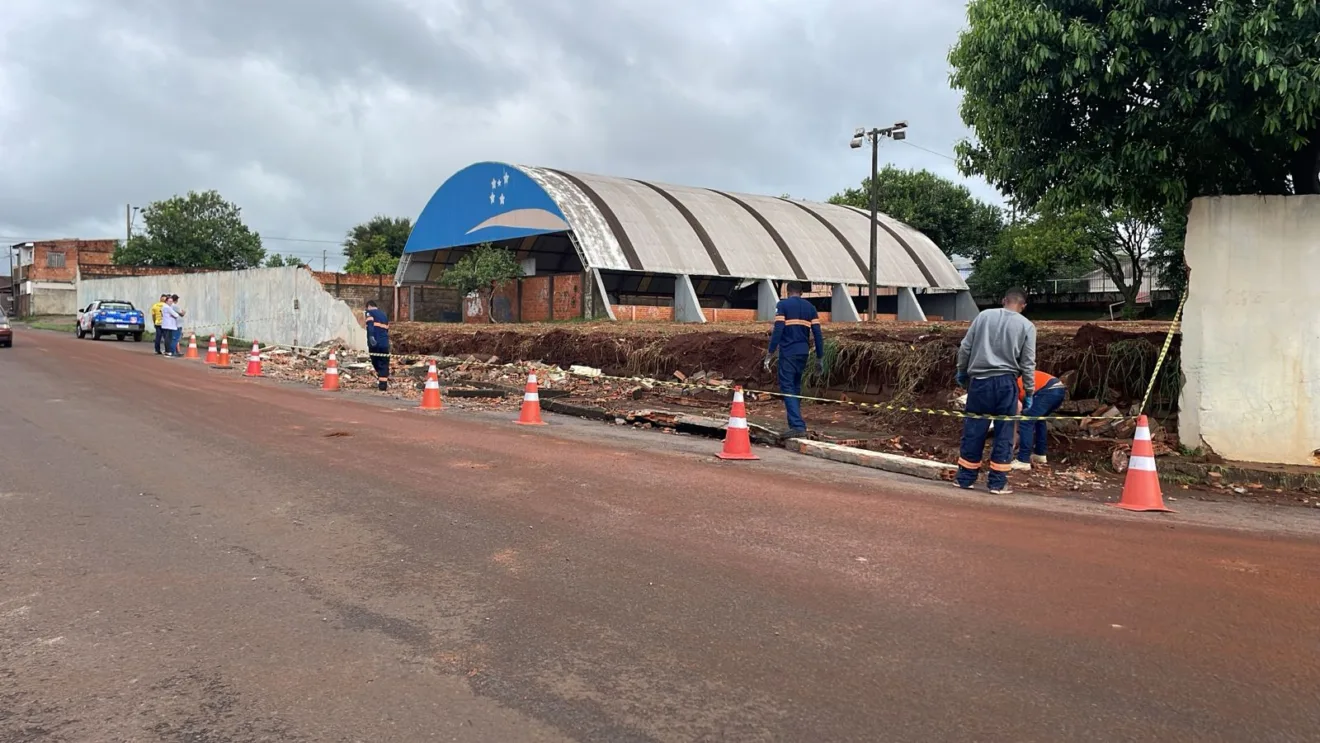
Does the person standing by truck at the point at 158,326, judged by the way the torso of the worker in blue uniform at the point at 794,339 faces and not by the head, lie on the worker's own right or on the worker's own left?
on the worker's own left

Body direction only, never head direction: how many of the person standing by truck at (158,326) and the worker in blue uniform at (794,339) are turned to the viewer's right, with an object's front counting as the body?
1

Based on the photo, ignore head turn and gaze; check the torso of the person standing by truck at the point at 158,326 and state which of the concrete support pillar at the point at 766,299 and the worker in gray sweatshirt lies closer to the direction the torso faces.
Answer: the concrete support pillar

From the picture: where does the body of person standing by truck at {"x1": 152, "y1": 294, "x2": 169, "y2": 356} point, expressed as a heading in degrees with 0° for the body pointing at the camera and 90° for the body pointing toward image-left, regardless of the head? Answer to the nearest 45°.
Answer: approximately 270°

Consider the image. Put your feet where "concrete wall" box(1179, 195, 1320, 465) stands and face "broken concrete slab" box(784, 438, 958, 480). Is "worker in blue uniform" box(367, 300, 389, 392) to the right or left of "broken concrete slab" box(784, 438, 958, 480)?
right

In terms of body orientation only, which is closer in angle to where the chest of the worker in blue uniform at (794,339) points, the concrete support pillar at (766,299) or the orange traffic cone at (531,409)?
the concrete support pillar

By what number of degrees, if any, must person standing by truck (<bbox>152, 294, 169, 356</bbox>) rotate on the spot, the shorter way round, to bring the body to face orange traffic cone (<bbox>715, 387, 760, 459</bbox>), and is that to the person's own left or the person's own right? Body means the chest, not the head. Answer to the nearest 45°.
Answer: approximately 90° to the person's own right

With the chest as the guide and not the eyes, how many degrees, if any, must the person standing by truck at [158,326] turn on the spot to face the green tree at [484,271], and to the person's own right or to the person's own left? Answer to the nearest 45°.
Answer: approximately 45° to the person's own left

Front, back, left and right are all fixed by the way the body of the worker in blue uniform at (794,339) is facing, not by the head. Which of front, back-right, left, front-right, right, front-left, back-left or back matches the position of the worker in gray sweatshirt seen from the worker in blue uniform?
back-right

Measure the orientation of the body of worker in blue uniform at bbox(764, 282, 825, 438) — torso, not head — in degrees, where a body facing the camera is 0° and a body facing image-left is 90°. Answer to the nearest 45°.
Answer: approximately 180°

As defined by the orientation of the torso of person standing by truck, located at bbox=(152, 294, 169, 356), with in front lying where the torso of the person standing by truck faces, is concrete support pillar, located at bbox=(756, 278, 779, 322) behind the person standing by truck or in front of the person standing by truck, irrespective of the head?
in front
